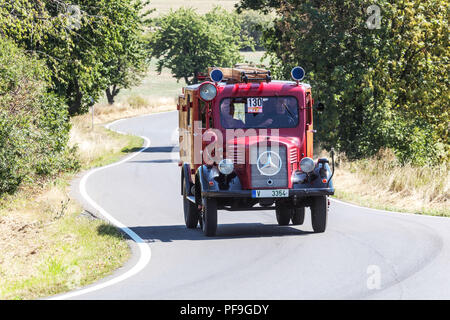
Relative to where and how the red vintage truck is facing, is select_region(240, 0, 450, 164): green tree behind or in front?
behind

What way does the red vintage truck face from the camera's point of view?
toward the camera
